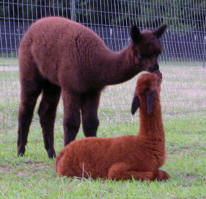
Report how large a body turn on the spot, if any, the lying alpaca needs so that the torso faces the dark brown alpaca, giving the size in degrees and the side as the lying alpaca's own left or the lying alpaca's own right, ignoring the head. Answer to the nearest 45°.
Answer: approximately 135° to the lying alpaca's own left

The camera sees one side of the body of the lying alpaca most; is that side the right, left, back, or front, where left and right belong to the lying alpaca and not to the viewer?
right

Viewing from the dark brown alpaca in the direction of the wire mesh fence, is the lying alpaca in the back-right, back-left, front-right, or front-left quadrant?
back-right

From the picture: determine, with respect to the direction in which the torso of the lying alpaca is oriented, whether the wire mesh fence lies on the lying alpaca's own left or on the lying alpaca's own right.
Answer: on the lying alpaca's own left
